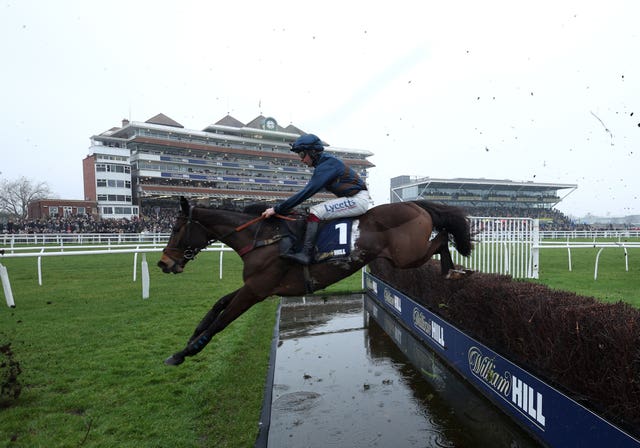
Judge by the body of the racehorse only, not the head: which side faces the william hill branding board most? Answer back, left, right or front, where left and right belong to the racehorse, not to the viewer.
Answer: back

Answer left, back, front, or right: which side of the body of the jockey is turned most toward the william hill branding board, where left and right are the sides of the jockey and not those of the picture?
back

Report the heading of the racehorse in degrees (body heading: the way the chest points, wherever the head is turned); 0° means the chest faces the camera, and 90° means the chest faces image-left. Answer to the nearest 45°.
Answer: approximately 90°

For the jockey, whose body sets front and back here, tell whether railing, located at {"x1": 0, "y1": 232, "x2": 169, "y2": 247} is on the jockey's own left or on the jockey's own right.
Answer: on the jockey's own right

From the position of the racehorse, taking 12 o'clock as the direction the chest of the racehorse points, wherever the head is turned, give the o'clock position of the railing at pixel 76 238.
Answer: The railing is roughly at 2 o'clock from the racehorse.

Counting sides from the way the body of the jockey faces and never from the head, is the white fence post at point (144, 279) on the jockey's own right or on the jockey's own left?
on the jockey's own right

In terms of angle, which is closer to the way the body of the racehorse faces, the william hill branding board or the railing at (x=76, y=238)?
the railing

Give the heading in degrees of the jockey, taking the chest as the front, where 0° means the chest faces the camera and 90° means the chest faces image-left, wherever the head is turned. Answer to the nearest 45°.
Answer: approximately 90°

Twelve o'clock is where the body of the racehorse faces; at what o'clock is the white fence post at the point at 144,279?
The white fence post is roughly at 2 o'clock from the racehorse.
